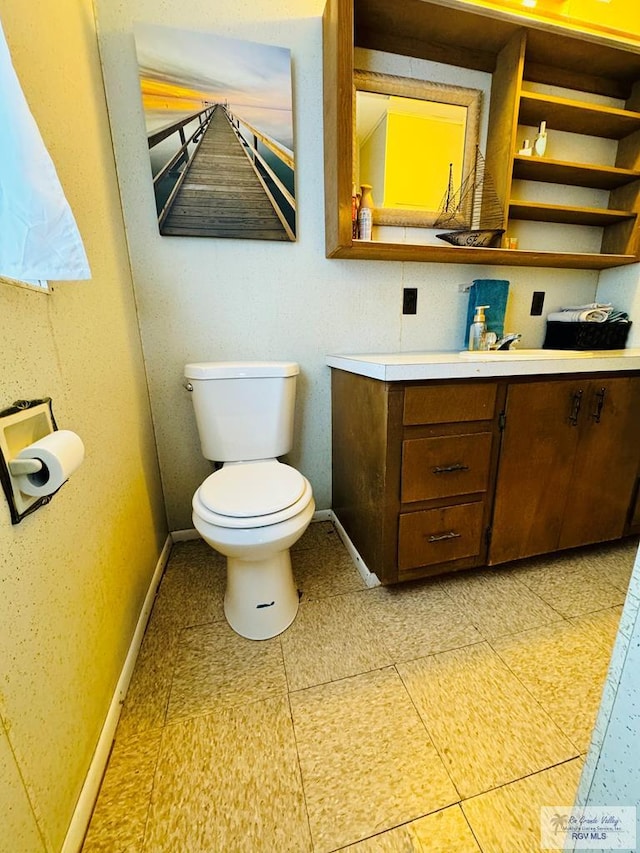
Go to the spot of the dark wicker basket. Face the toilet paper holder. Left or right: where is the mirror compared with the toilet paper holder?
right

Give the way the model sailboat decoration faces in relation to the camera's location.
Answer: facing to the left of the viewer

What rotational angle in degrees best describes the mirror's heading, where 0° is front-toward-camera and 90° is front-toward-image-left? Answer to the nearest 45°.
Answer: approximately 315°

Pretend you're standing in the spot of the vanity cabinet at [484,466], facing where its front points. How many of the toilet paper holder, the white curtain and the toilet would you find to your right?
3

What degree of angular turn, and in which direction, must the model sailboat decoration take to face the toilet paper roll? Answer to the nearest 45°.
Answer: approximately 45° to its left

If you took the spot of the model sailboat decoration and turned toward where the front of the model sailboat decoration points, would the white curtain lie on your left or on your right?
on your left

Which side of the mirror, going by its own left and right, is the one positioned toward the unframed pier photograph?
right

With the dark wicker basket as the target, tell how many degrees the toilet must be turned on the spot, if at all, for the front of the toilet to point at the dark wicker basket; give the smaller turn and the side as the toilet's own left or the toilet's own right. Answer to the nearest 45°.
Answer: approximately 90° to the toilet's own left

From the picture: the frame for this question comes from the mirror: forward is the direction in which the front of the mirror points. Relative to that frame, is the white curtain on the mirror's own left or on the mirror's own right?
on the mirror's own right
